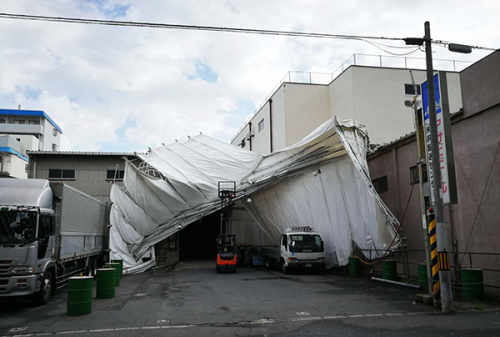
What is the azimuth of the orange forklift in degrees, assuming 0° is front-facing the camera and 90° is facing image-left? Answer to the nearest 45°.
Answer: approximately 180°

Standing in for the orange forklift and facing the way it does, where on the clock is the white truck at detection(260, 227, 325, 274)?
The white truck is roughly at 4 o'clock from the orange forklift.

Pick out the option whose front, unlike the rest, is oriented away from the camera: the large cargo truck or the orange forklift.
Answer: the orange forklift

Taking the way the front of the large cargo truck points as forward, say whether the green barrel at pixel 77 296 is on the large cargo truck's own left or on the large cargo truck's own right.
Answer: on the large cargo truck's own left

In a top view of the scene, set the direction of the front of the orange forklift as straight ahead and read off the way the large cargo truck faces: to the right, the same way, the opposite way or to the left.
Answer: the opposite way

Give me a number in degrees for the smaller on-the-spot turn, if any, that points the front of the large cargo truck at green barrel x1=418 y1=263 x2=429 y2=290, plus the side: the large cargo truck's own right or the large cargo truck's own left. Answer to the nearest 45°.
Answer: approximately 135° to the large cargo truck's own left

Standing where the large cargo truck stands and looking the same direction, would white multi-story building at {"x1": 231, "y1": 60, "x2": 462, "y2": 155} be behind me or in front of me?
behind

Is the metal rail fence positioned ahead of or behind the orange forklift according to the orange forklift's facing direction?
behind

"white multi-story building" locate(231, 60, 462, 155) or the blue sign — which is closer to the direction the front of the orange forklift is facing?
the white multi-story building

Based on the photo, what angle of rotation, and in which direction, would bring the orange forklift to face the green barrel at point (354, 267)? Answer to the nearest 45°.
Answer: approximately 135° to its right

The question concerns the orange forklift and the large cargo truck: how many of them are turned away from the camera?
1

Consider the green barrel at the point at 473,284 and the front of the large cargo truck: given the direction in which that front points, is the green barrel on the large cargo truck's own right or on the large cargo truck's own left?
on the large cargo truck's own left

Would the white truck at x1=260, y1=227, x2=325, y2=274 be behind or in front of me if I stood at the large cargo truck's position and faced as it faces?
behind
